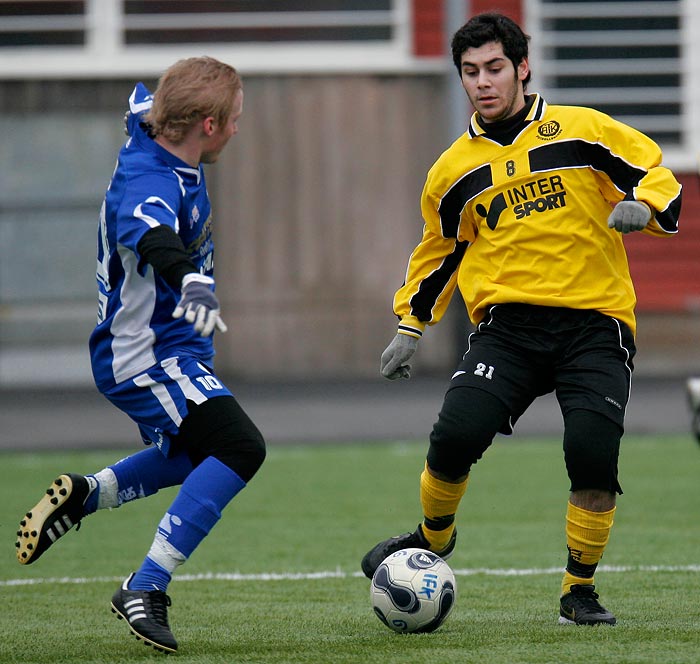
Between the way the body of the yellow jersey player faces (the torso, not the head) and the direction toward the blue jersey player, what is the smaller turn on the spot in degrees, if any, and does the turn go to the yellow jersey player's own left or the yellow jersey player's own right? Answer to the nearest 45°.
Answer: approximately 90° to the yellow jersey player's own right

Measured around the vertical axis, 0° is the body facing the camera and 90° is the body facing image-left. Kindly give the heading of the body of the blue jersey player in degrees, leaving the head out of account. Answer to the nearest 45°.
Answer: approximately 270°

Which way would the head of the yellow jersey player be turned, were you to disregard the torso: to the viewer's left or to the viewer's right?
to the viewer's left

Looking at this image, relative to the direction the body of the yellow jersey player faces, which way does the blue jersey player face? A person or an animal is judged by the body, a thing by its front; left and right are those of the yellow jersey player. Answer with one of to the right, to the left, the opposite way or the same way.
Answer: to the left

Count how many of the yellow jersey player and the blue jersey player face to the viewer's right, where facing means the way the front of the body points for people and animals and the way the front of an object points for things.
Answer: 1

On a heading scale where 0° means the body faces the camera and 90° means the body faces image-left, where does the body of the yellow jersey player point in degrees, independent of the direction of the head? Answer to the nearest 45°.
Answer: approximately 0°

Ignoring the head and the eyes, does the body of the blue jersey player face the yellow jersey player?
yes

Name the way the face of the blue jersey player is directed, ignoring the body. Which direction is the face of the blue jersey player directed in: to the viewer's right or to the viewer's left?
to the viewer's right
